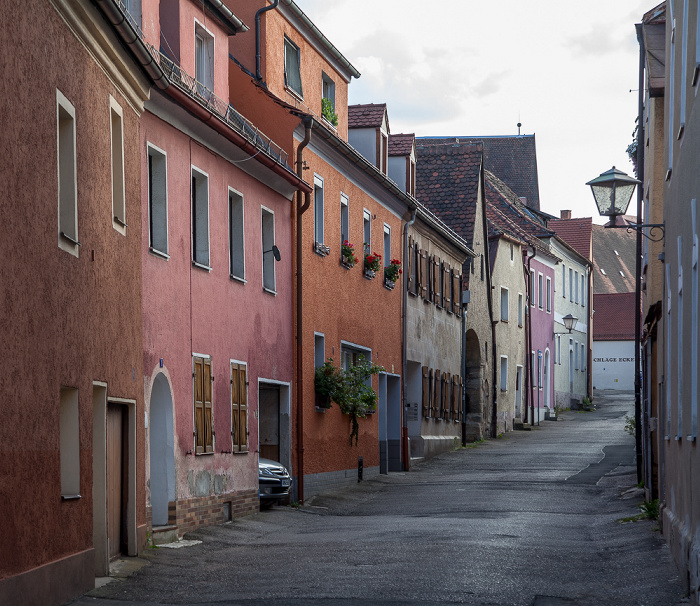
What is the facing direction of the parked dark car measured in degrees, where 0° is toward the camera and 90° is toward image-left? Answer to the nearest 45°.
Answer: approximately 315°
